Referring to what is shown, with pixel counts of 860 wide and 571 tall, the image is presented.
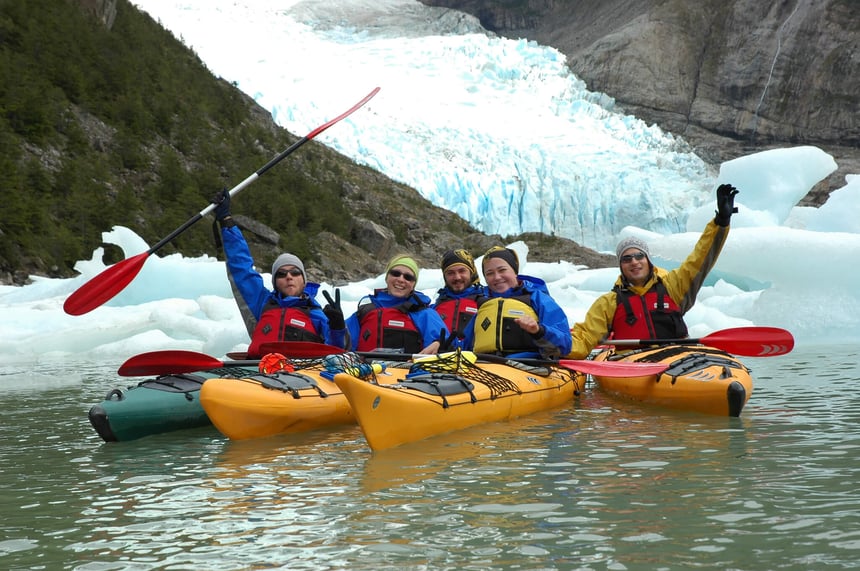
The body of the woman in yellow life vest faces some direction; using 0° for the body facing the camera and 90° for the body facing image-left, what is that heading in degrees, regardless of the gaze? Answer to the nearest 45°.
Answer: approximately 45°

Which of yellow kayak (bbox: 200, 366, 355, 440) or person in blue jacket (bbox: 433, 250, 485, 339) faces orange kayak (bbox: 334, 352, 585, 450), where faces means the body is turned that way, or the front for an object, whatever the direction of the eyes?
the person in blue jacket

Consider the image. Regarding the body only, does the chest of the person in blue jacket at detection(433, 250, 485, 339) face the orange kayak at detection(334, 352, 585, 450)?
yes

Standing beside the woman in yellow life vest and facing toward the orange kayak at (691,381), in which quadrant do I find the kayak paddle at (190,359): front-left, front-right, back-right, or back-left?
back-right

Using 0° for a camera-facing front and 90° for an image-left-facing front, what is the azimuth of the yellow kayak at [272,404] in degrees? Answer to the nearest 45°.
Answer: approximately 45°

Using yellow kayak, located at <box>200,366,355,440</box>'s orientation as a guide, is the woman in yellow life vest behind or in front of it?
behind

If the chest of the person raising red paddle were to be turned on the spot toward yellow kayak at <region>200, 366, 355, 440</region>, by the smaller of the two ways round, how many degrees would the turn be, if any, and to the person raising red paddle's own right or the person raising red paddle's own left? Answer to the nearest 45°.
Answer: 0° — they already face it
